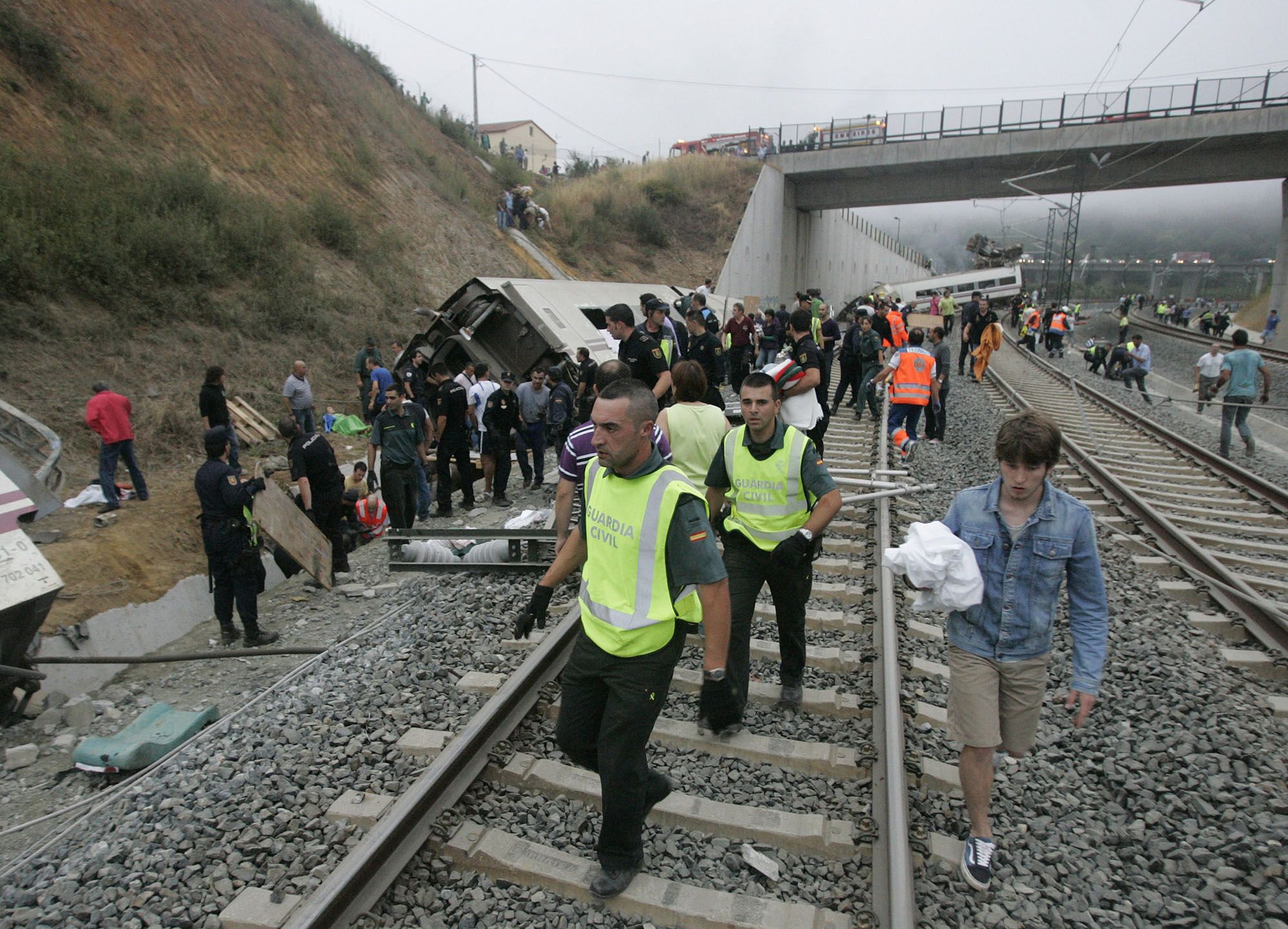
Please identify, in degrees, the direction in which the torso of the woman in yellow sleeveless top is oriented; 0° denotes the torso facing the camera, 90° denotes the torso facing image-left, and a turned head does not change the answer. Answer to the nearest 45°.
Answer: approximately 180°

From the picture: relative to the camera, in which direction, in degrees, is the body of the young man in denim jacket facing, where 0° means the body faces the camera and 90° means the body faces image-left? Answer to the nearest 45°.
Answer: approximately 0°

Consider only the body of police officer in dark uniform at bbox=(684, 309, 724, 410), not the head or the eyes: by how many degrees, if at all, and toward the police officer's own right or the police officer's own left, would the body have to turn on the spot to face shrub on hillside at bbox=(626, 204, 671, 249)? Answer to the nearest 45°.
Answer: approximately 135° to the police officer's own right

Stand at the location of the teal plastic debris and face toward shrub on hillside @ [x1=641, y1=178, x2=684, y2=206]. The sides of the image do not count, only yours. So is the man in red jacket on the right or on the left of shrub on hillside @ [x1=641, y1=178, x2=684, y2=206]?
left

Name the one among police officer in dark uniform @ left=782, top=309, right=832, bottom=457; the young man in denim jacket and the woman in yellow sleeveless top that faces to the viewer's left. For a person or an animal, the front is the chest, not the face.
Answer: the police officer in dark uniform

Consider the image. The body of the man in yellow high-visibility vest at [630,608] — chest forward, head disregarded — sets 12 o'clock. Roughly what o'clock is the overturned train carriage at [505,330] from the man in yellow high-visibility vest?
The overturned train carriage is roughly at 4 o'clock from the man in yellow high-visibility vest.

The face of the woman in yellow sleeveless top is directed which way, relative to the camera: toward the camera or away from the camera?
away from the camera

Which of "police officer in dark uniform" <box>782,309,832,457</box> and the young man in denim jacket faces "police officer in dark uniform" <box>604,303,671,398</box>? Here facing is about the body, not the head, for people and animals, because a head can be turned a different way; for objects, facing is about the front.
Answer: "police officer in dark uniform" <box>782,309,832,457</box>

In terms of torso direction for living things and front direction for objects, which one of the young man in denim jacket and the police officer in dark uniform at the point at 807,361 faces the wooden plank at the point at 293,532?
the police officer in dark uniform

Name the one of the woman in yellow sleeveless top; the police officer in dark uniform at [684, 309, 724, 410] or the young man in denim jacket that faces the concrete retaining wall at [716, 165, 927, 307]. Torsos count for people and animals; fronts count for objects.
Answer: the woman in yellow sleeveless top

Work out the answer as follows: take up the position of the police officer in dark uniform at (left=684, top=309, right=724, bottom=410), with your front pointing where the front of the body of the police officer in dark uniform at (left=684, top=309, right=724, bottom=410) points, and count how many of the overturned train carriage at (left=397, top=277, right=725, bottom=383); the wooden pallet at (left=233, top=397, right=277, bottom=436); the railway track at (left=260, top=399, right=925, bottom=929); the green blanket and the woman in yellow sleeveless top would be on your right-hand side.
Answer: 3
